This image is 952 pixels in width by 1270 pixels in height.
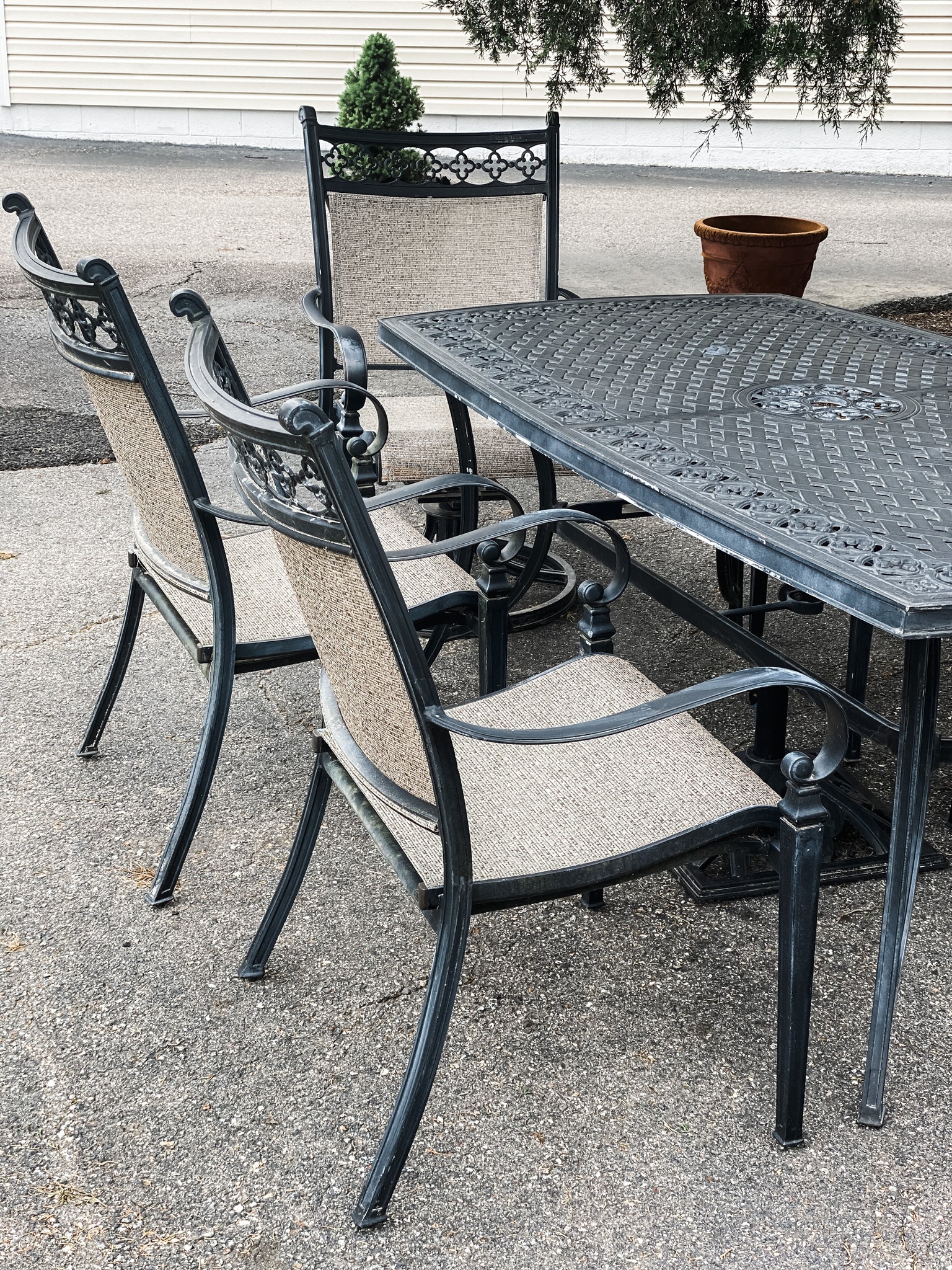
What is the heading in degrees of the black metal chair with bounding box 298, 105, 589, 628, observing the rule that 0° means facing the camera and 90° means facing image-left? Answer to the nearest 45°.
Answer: approximately 0°

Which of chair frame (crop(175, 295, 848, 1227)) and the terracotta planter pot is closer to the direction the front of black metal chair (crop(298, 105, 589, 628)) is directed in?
the chair frame

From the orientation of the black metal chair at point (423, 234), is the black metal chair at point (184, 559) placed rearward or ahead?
ahead

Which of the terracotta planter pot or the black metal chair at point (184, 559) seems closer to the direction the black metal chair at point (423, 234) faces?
the black metal chair

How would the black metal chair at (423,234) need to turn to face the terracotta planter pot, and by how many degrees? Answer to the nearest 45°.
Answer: approximately 135° to its left

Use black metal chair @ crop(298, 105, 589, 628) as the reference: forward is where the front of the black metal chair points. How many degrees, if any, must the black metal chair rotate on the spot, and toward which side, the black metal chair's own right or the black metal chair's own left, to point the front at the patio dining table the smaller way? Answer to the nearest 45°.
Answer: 0° — it already faces it

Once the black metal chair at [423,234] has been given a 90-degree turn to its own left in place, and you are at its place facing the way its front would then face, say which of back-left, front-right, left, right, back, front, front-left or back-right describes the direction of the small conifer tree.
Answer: left

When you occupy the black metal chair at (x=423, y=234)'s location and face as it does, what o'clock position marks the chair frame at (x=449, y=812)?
The chair frame is roughly at 12 o'clock from the black metal chair.
